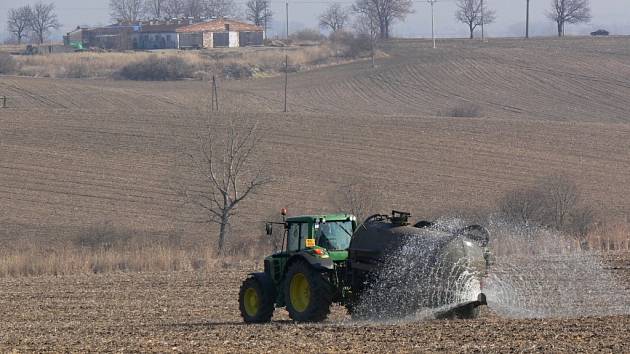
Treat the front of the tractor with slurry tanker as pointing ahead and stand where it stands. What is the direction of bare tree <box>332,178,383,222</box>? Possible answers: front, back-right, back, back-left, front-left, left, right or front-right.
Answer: front-right

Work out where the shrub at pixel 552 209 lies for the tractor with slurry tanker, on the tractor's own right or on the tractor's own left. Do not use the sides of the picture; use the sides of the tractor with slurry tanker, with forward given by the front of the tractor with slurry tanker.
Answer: on the tractor's own right

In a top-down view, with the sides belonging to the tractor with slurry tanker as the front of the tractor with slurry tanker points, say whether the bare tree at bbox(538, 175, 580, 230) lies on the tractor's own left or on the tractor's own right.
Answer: on the tractor's own right

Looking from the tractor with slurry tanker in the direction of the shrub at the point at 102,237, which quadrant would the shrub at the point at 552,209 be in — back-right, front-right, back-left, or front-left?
front-right

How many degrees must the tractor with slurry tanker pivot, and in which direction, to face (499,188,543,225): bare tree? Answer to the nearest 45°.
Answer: approximately 45° to its right

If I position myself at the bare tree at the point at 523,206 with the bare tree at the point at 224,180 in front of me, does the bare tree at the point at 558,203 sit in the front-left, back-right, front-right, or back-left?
back-right

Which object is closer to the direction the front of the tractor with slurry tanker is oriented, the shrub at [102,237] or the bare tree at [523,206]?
the shrub

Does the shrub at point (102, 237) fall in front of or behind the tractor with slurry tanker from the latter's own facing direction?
in front

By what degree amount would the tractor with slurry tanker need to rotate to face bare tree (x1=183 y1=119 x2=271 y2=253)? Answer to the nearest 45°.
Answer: approximately 45° to its right

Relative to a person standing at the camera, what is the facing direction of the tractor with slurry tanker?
facing away from the viewer and to the left of the viewer
